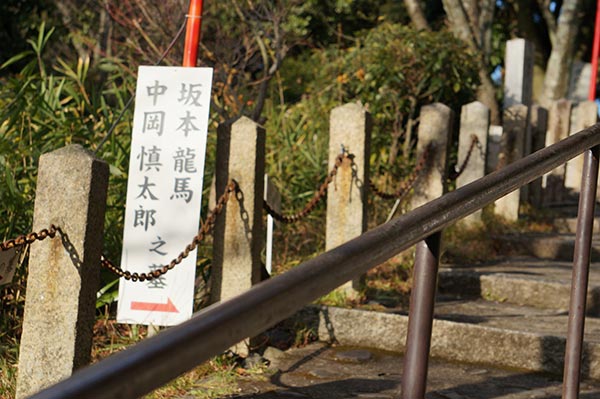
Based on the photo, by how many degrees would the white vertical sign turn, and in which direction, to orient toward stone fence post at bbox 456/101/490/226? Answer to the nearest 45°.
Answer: approximately 135° to its left

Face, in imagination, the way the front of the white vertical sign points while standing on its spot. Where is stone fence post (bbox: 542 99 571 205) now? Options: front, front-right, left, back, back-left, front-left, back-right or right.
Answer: back-left

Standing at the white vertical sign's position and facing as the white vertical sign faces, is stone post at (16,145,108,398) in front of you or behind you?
in front

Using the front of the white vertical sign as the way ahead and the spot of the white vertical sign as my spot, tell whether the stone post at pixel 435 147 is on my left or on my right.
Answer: on my left

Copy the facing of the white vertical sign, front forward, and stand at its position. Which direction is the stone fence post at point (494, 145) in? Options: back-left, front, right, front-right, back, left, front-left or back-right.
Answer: back-left

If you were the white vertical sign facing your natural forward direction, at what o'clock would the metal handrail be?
The metal handrail is roughly at 12 o'clock from the white vertical sign.

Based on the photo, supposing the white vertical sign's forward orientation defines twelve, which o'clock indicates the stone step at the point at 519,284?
The stone step is roughly at 8 o'clock from the white vertical sign.

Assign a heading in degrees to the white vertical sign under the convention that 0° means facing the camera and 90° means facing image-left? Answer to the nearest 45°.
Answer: approximately 0°

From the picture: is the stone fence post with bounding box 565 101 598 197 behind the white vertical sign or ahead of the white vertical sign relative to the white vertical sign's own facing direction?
behind

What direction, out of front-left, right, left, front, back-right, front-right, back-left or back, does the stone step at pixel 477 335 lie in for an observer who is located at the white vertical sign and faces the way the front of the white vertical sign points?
left

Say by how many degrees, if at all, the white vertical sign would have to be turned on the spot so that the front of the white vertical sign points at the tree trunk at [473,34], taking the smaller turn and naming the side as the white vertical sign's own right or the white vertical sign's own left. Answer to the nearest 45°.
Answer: approximately 135° to the white vertical sign's own left

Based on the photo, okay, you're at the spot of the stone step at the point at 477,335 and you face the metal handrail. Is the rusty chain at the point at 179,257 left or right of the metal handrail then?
right

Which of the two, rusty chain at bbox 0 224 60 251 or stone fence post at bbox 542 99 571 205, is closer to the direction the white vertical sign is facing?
the rusty chain
